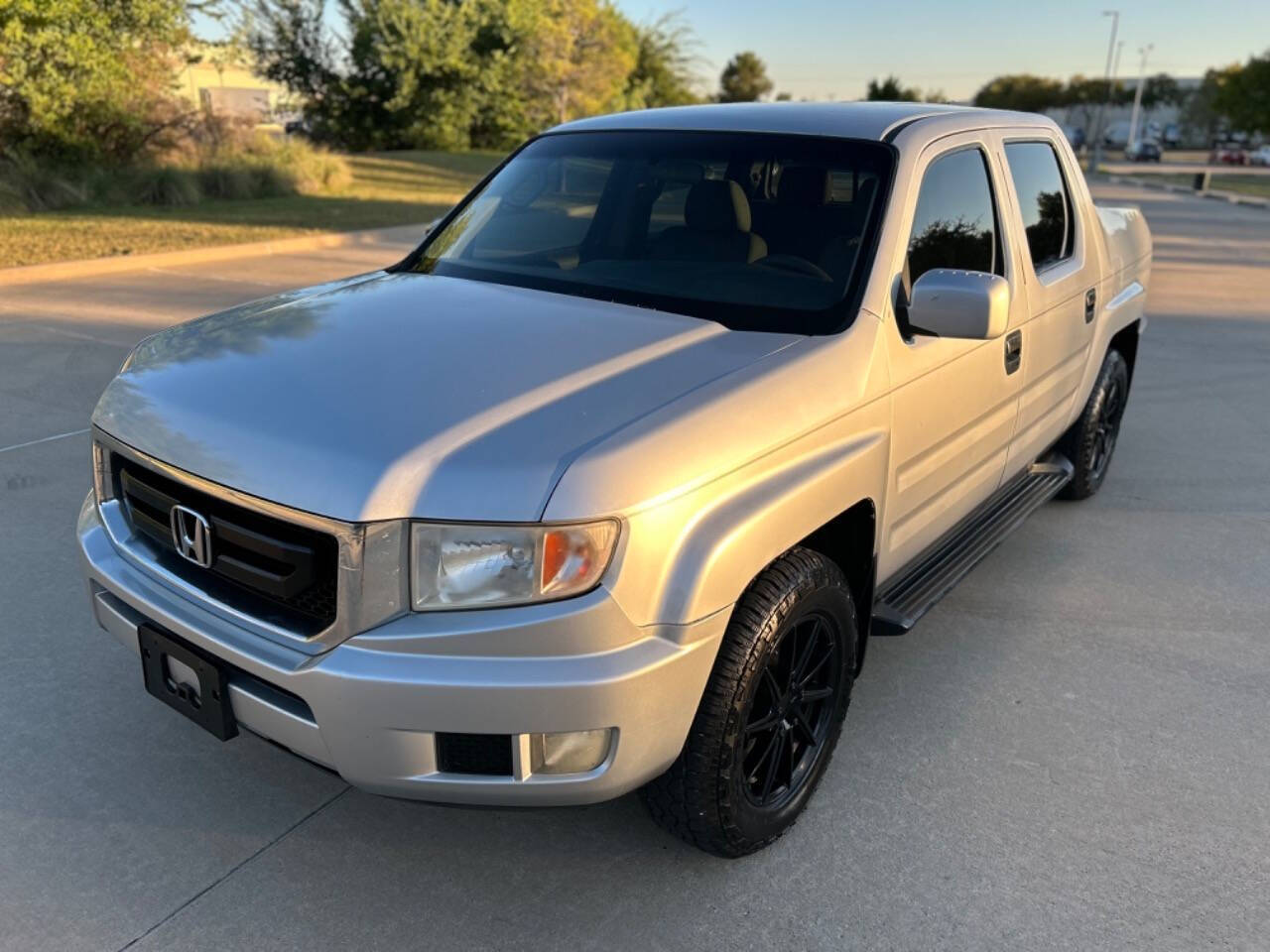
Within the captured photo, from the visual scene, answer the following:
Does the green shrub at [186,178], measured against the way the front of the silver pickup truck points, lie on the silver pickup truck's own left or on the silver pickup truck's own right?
on the silver pickup truck's own right

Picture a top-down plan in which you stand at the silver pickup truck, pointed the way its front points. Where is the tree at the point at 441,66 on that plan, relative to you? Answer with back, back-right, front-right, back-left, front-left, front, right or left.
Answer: back-right

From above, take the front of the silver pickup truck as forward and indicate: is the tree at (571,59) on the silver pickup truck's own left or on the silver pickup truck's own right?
on the silver pickup truck's own right

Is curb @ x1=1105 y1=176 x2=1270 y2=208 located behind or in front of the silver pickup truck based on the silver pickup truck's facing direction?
behind

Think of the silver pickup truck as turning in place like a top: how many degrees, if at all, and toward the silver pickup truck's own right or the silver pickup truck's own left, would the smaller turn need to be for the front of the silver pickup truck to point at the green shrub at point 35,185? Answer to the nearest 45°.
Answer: approximately 90° to the silver pickup truck's own right

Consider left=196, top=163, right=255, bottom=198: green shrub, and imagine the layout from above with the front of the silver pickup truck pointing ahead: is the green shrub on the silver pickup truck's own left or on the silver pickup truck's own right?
on the silver pickup truck's own right

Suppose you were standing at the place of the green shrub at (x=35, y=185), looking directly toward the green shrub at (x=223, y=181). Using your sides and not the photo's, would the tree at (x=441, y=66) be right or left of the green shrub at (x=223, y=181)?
left

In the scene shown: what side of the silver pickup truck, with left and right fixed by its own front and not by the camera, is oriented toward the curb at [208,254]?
right

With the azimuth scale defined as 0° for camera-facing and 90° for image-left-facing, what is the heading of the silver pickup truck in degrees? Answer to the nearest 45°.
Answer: approximately 45°
